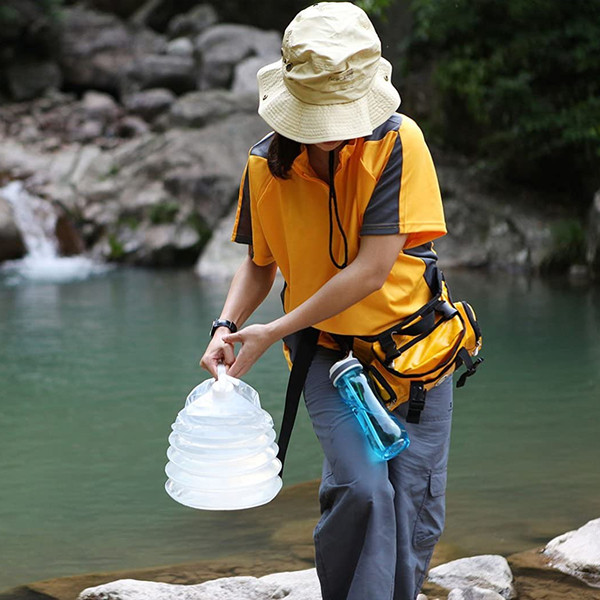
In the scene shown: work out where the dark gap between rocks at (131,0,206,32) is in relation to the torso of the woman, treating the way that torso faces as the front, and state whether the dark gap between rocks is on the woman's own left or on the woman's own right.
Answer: on the woman's own right

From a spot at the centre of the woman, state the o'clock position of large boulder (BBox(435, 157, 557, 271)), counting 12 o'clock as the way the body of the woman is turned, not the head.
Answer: The large boulder is roughly at 5 o'clock from the woman.

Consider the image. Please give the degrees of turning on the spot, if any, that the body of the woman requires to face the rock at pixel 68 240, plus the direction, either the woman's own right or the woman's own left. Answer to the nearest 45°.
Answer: approximately 135° to the woman's own right

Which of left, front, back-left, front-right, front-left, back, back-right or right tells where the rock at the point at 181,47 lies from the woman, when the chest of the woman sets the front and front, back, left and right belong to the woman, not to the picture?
back-right

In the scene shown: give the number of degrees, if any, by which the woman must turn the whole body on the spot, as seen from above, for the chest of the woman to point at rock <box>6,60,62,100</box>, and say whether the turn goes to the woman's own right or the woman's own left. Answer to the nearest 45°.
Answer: approximately 135° to the woman's own right

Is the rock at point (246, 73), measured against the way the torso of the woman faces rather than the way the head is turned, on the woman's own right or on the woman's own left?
on the woman's own right

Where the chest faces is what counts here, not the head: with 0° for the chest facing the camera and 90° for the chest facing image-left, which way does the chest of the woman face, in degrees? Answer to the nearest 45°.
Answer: approximately 45°
